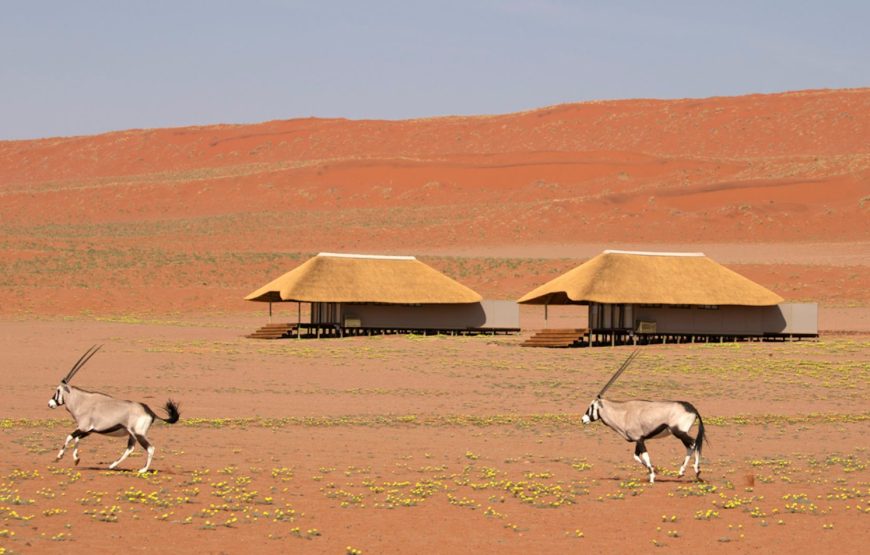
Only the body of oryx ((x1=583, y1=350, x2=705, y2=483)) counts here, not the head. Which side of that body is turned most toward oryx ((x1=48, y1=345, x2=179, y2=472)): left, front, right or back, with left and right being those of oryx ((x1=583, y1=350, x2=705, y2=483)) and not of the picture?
front

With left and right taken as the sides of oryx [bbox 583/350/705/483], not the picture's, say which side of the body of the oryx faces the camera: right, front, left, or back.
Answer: left

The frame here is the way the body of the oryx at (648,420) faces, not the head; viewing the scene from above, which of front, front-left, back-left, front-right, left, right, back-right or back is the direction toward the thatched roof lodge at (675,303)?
right

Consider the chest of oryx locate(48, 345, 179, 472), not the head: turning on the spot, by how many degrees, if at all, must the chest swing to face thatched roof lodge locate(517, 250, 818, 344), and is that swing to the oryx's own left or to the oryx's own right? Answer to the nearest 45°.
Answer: approximately 135° to the oryx's own right

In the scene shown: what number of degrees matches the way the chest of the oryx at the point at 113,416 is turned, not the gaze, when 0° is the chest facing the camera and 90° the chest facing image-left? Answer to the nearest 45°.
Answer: approximately 90°

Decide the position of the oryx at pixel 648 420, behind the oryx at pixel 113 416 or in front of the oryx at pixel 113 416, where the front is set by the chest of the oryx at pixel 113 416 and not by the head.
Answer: behind
